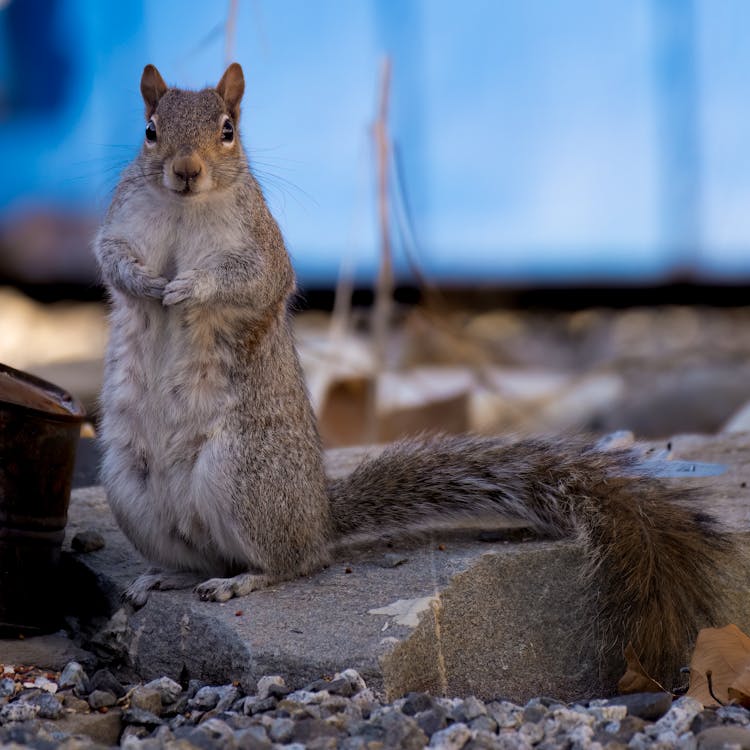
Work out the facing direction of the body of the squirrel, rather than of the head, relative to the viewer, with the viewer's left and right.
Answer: facing the viewer and to the left of the viewer

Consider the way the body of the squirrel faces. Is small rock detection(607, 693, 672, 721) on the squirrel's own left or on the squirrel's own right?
on the squirrel's own left

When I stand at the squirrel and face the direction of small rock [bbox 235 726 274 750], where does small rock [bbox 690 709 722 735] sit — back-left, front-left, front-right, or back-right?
front-left

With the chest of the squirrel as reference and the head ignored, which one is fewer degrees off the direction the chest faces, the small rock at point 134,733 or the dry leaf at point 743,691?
the small rock

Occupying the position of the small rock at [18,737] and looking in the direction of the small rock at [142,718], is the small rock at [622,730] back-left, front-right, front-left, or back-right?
front-right

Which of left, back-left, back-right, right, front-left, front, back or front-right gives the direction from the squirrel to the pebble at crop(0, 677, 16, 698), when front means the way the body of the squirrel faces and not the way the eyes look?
front

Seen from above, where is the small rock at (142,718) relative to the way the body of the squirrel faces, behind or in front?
in front

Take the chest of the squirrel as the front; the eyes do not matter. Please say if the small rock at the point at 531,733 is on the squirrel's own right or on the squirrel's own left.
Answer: on the squirrel's own left

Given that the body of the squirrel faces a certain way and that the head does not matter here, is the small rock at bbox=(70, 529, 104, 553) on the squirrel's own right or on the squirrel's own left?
on the squirrel's own right

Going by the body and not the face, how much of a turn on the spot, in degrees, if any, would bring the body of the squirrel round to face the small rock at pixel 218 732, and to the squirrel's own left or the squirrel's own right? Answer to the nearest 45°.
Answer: approximately 45° to the squirrel's own left

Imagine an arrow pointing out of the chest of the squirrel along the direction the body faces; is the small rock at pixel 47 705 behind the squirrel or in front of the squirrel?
in front

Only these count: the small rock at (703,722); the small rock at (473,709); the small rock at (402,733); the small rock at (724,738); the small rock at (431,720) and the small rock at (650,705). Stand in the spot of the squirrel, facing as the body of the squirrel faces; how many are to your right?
0

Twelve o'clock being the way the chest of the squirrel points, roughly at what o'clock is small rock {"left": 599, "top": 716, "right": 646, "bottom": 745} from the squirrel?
The small rock is roughly at 9 o'clock from the squirrel.

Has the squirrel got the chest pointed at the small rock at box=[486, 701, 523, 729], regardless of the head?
no

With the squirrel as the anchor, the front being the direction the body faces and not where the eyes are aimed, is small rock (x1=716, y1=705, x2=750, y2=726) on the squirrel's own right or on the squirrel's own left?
on the squirrel's own left
